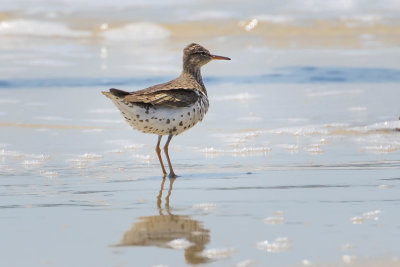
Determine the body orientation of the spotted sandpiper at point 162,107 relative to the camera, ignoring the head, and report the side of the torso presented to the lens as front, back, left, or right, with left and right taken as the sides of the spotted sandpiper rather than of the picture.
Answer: right

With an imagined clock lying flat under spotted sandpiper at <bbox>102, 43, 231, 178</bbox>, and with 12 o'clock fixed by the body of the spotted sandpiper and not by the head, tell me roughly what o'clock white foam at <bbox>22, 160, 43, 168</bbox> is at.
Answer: The white foam is roughly at 6 o'clock from the spotted sandpiper.

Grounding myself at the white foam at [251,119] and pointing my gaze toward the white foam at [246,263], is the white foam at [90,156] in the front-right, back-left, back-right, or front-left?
front-right

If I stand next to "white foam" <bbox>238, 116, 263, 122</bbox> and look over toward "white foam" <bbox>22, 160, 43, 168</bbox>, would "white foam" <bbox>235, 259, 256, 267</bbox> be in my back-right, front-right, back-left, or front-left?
front-left

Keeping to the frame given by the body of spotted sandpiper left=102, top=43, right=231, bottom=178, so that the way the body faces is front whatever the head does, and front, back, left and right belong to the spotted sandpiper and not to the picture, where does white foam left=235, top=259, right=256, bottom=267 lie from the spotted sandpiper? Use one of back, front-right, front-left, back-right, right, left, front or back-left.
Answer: right

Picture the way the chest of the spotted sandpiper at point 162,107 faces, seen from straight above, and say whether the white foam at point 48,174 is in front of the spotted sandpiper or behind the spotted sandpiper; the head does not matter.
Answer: behind

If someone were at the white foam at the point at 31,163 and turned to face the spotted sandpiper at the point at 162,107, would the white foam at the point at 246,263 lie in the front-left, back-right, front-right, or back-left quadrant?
front-right

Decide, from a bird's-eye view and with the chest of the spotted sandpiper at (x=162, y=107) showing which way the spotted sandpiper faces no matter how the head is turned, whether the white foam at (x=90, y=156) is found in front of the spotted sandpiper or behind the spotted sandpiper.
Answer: behind

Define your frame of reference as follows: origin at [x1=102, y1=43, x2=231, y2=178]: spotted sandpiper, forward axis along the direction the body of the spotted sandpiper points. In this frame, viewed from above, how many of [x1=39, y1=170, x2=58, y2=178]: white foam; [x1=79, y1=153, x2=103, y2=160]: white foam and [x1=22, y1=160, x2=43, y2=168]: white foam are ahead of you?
0

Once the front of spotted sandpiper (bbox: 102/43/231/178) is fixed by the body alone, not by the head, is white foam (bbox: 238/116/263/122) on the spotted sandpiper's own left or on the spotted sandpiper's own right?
on the spotted sandpiper's own left
